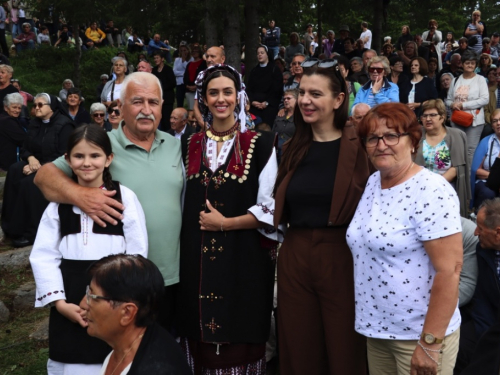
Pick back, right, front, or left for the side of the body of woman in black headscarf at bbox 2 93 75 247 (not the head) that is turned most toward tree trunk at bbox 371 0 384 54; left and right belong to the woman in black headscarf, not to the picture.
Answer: back

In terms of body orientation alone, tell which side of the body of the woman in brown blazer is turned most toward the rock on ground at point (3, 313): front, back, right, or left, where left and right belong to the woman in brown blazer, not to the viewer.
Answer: right

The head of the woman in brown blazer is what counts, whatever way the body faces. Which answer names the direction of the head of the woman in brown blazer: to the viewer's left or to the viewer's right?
to the viewer's left

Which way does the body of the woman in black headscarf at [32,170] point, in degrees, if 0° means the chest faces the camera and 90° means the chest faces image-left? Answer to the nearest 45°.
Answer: approximately 45°

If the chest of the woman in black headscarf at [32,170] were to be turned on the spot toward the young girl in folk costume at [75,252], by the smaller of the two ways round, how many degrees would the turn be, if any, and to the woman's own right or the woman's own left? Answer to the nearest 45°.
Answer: approximately 45° to the woman's own left

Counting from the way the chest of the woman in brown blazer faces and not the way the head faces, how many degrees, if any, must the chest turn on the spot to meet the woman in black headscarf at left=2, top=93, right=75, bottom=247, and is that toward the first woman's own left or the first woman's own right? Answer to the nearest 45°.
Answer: approximately 90° to the first woman's own right
